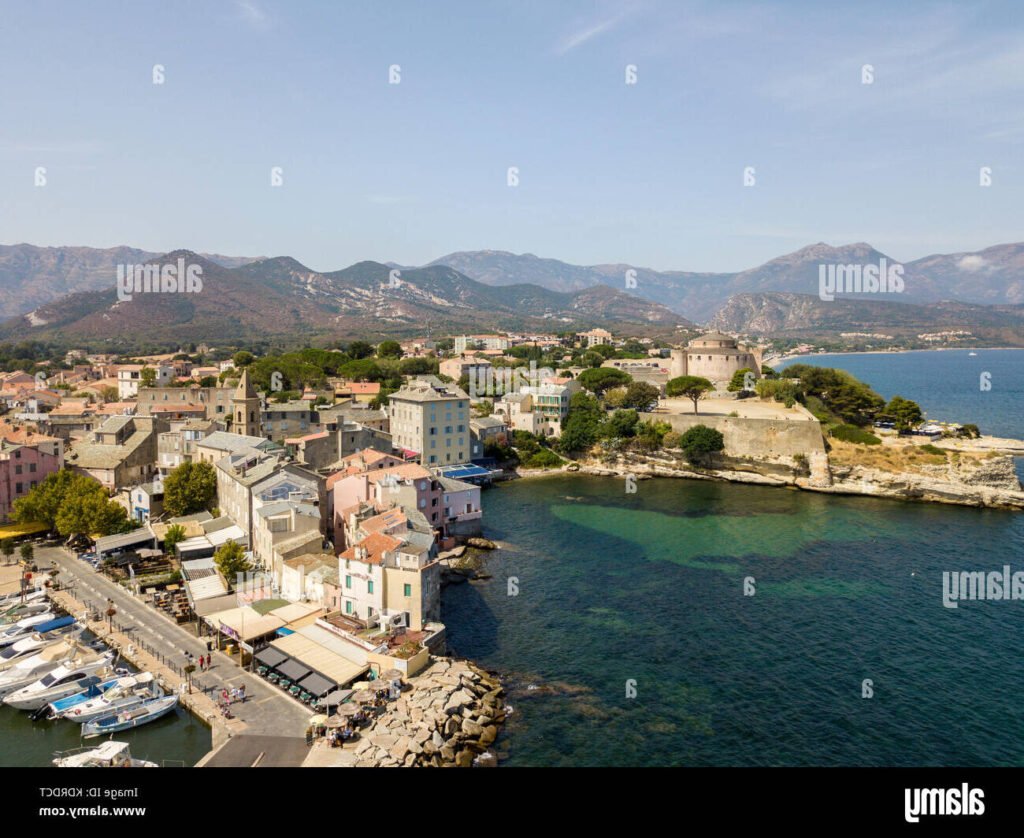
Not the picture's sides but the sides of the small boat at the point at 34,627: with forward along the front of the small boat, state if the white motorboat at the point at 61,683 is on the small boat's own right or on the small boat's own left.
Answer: on the small boat's own left
